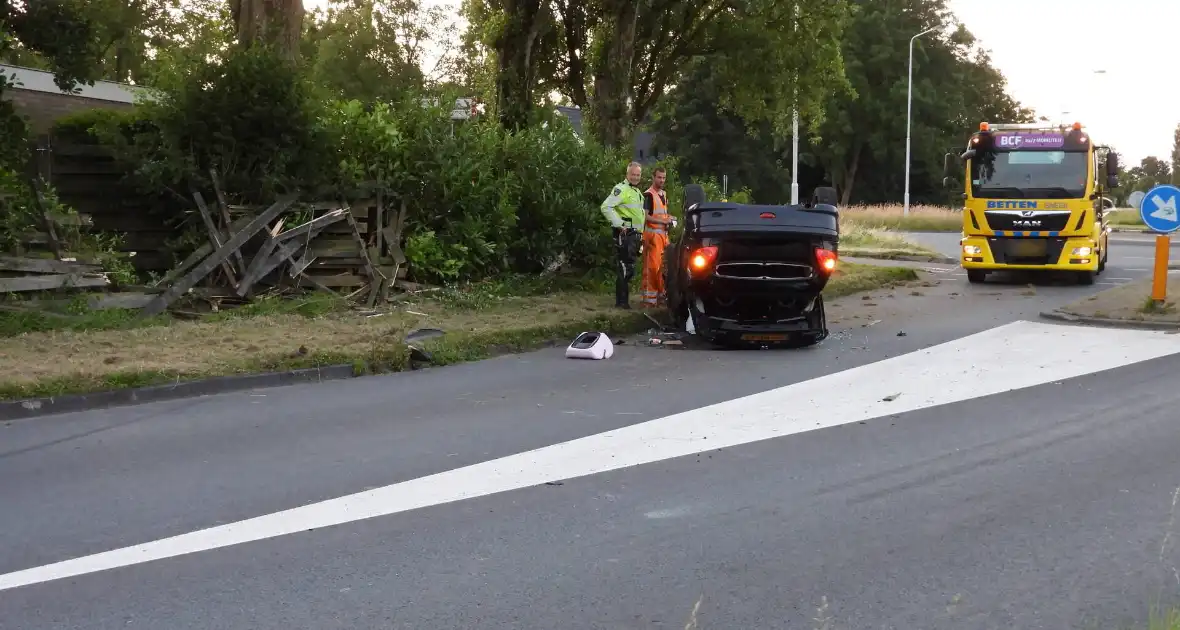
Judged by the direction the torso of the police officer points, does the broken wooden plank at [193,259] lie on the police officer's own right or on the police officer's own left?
on the police officer's own right

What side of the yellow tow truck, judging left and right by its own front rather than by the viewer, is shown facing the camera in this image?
front

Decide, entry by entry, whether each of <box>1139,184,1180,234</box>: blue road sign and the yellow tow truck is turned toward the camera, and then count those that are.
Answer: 2

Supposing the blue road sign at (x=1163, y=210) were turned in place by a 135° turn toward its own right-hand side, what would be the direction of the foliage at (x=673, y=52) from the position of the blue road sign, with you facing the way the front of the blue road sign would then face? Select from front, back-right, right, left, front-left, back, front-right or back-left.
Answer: front

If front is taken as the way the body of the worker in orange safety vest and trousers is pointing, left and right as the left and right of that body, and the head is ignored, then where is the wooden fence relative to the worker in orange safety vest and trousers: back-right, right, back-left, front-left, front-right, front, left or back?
back-right

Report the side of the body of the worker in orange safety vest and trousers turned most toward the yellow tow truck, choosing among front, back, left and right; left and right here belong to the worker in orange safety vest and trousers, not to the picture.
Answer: left

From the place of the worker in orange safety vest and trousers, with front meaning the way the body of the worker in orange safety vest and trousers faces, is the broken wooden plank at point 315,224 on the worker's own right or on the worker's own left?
on the worker's own right

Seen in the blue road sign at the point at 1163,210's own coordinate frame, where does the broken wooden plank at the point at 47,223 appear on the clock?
The broken wooden plank is roughly at 2 o'clock from the blue road sign.

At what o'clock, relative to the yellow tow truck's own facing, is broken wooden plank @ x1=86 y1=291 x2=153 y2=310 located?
The broken wooden plank is roughly at 1 o'clock from the yellow tow truck.

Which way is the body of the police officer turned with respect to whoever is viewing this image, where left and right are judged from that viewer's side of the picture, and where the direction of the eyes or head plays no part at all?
facing the viewer and to the right of the viewer

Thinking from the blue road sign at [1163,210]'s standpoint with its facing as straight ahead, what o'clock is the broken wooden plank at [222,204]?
The broken wooden plank is roughly at 2 o'clock from the blue road sign.

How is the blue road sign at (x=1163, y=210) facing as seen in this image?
toward the camera
